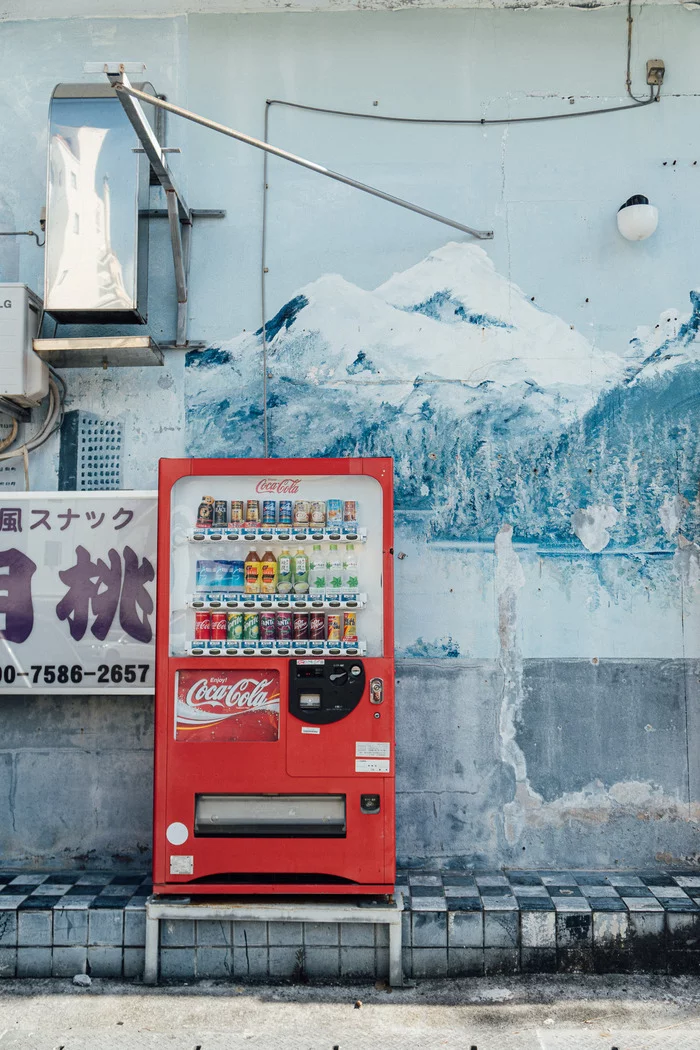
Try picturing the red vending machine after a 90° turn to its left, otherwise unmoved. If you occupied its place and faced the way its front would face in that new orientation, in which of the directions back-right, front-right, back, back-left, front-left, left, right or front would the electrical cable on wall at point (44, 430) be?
back-left

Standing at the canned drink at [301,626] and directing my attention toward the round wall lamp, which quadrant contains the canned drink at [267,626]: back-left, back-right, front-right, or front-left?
back-left

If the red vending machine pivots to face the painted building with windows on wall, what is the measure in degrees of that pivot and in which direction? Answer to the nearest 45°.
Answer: approximately 135° to its right

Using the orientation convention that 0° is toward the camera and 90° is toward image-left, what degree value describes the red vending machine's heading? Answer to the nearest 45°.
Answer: approximately 0°

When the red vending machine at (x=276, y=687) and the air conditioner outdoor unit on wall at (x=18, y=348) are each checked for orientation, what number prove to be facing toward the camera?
2
